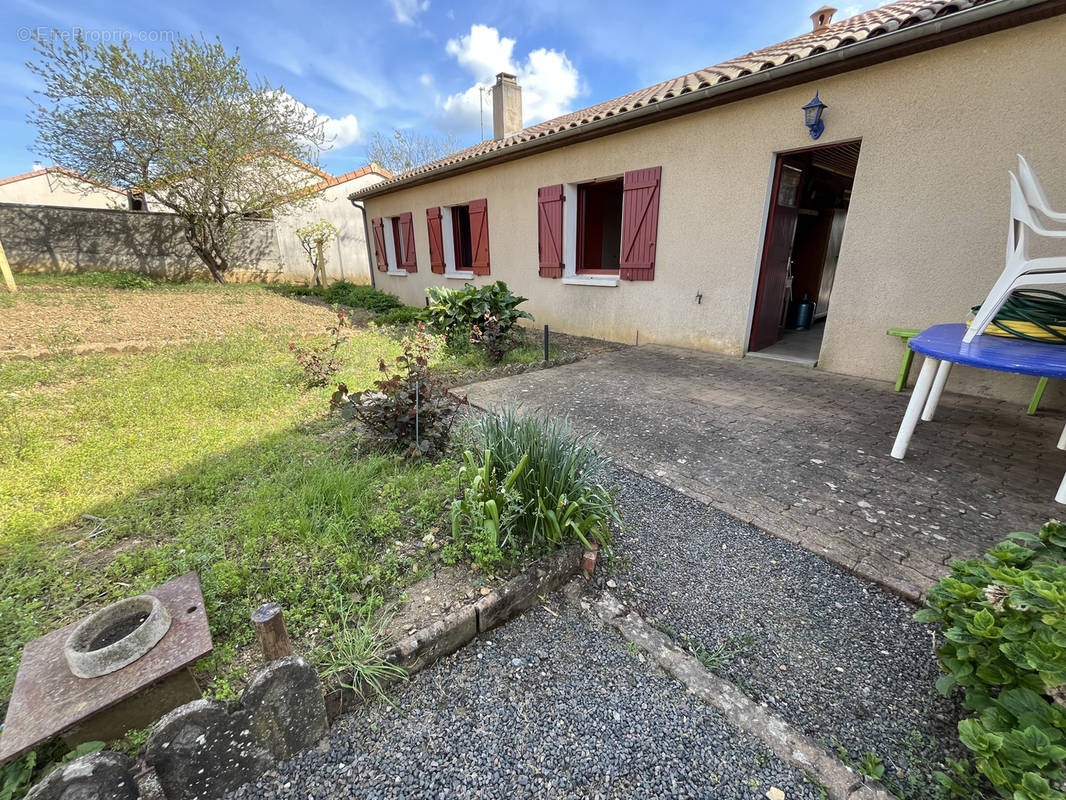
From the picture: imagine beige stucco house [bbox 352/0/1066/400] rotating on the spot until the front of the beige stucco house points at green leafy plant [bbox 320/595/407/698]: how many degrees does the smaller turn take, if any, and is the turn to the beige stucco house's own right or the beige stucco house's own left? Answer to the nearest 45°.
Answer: approximately 45° to the beige stucco house's own left

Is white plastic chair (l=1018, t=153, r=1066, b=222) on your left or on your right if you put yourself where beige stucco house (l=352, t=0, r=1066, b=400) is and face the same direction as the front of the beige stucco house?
on your left

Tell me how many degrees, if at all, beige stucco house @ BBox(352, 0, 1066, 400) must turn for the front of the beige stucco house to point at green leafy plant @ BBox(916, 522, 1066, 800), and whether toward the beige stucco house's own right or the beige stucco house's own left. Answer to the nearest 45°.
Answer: approximately 45° to the beige stucco house's own left

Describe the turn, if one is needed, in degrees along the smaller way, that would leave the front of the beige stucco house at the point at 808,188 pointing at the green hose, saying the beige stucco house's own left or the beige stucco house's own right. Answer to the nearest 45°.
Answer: approximately 45° to the beige stucco house's own left

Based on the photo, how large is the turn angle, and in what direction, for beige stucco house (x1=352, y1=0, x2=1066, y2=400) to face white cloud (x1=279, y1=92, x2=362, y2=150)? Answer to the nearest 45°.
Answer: approximately 90° to its right

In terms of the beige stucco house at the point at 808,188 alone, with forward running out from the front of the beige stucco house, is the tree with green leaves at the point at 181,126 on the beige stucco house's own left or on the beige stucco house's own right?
on the beige stucco house's own right

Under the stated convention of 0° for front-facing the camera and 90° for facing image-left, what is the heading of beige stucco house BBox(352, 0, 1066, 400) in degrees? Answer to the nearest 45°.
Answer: approximately 45°

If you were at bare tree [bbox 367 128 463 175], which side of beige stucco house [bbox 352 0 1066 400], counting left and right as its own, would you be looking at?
right

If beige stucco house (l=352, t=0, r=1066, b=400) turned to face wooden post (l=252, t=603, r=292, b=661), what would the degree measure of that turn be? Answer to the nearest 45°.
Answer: approximately 45° to its left

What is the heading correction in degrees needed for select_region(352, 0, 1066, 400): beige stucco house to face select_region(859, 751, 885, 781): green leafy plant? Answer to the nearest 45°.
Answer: approximately 45° to its left

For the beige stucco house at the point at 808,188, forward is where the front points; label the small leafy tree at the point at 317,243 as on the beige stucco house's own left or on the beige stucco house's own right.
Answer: on the beige stucco house's own right

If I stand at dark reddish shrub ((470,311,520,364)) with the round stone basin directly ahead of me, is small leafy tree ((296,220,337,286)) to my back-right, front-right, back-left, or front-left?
back-right

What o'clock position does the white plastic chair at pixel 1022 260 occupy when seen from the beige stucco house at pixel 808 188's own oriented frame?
The white plastic chair is roughly at 10 o'clock from the beige stucco house.
